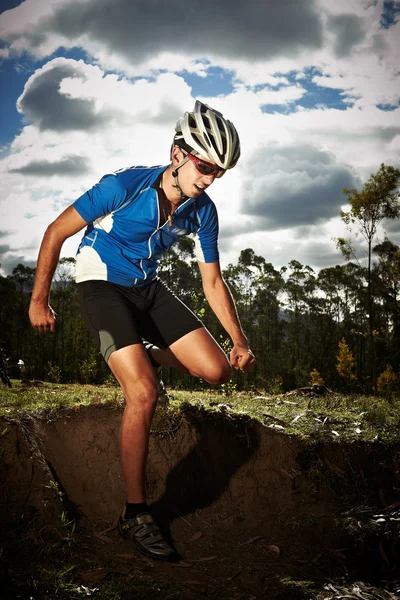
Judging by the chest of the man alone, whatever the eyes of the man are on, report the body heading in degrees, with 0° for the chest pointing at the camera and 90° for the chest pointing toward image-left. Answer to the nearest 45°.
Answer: approximately 315°

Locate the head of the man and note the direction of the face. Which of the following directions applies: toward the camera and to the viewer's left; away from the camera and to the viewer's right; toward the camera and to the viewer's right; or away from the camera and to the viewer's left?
toward the camera and to the viewer's right
